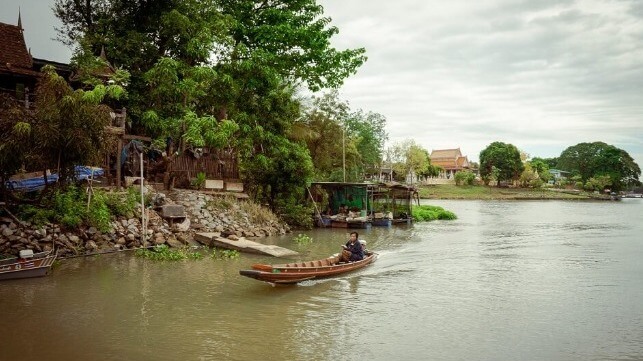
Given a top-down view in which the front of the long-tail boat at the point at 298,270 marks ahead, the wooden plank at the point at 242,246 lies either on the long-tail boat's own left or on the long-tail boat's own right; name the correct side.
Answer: on the long-tail boat's own right

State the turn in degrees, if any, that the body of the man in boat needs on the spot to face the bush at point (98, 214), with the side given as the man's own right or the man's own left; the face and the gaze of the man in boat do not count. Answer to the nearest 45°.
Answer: approximately 45° to the man's own right

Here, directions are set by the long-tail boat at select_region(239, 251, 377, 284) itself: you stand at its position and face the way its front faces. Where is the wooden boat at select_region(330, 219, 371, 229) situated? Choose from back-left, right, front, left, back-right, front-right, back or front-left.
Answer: back-right

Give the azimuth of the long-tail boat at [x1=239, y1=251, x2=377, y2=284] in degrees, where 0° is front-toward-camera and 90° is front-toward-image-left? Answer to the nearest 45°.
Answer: approximately 45°

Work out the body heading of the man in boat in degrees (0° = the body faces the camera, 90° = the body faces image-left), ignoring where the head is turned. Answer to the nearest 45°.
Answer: approximately 45°

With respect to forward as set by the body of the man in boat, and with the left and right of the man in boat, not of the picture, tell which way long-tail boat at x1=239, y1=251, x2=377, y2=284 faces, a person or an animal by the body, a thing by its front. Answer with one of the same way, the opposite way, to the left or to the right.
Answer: the same way

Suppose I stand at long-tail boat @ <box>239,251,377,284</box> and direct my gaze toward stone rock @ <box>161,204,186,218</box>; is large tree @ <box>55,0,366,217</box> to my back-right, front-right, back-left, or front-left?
front-right

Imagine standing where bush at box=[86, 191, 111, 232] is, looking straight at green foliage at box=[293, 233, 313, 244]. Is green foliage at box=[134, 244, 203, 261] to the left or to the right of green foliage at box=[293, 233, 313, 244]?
right

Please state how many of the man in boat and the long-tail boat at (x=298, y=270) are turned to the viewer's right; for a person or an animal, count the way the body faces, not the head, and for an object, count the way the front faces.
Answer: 0
